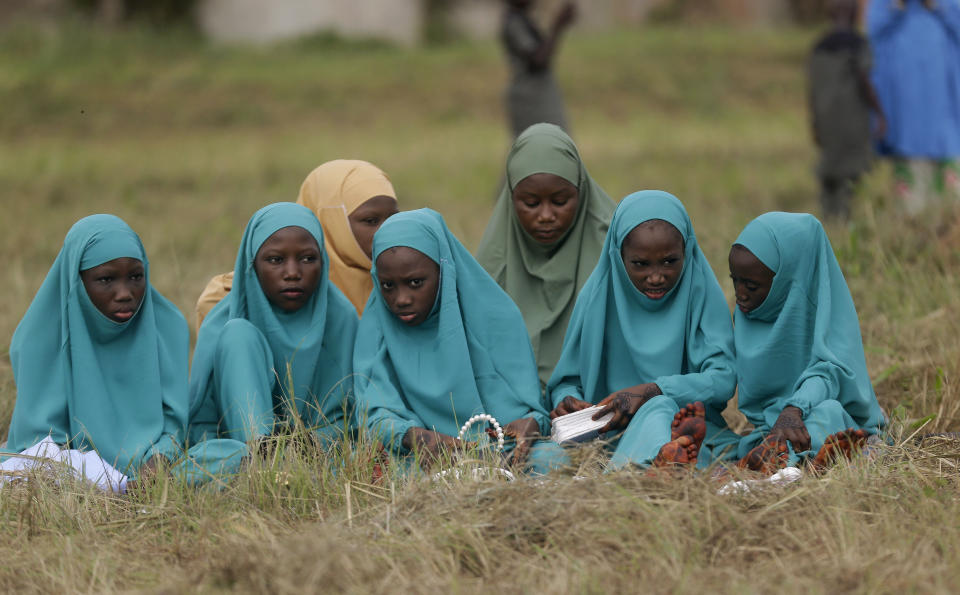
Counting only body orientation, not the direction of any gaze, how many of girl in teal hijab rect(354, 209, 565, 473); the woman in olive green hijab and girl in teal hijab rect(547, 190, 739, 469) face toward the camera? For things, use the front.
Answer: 3

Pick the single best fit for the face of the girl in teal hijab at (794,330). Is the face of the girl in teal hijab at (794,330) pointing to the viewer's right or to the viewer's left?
to the viewer's left

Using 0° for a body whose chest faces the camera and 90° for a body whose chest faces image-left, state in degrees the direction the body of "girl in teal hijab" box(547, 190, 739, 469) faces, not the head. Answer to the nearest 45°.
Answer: approximately 0°

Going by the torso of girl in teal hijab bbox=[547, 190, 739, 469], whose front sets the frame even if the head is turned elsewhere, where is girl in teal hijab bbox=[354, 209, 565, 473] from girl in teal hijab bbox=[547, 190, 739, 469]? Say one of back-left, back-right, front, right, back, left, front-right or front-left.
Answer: right

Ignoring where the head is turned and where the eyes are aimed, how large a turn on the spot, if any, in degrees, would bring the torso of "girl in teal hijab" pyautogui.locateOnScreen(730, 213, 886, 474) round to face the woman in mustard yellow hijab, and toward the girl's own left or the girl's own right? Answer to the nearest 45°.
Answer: approximately 45° to the girl's own right

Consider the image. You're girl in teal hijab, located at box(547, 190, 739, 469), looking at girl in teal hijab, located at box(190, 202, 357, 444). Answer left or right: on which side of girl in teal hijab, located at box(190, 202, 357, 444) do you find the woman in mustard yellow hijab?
right

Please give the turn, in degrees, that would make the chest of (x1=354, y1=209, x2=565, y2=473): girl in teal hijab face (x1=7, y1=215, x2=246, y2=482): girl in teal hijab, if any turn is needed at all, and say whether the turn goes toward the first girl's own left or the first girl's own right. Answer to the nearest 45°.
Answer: approximately 90° to the first girl's own right

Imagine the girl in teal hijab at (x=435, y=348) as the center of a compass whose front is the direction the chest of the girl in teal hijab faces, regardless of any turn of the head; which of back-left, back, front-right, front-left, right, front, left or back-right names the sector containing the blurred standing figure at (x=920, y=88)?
back-left

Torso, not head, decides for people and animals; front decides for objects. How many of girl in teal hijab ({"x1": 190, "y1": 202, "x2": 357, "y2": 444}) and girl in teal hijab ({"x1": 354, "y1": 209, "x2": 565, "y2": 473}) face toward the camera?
2

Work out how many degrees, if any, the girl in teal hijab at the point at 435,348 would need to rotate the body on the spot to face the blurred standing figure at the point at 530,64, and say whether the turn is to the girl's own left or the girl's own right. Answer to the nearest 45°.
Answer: approximately 180°

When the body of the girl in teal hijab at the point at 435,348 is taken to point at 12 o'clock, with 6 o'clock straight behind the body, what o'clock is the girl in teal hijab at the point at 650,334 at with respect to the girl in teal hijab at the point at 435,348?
the girl in teal hijab at the point at 650,334 is roughly at 9 o'clock from the girl in teal hijab at the point at 435,348.
